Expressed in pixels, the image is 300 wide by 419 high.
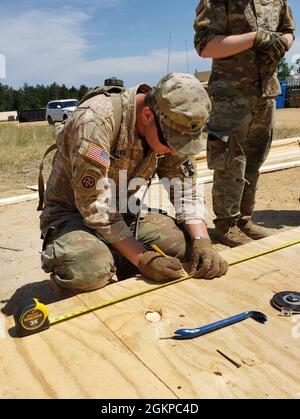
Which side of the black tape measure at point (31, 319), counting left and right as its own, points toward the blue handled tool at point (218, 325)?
front

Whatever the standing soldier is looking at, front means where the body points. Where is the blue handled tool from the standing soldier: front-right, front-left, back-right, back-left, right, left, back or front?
front-right
